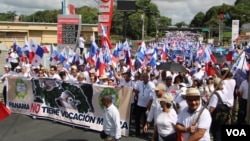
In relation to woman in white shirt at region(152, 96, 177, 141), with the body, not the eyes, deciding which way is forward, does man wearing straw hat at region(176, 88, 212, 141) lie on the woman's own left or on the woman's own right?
on the woman's own left

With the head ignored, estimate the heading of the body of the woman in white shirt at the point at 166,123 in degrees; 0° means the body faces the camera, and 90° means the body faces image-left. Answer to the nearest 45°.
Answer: approximately 45°

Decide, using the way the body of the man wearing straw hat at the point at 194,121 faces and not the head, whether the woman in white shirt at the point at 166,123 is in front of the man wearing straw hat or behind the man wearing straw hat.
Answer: behind

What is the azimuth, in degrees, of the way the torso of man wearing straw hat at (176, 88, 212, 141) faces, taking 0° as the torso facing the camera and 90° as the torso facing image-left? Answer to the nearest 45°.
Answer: approximately 0°
